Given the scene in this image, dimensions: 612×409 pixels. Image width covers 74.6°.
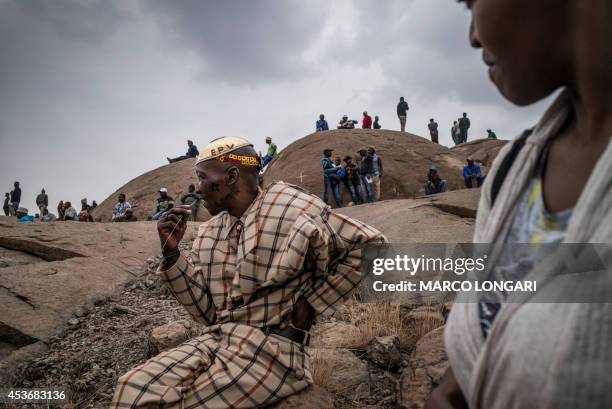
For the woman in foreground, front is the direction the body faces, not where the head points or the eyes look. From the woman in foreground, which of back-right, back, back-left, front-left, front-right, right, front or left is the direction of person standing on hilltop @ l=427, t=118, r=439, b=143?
back-right

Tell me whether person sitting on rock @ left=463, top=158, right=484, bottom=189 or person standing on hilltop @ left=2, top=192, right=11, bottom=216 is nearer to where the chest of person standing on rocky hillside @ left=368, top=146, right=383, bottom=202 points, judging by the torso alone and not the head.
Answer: the person standing on hilltop

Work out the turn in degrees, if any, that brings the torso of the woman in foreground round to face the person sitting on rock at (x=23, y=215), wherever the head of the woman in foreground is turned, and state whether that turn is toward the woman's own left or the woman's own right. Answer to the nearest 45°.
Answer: approximately 90° to the woman's own right

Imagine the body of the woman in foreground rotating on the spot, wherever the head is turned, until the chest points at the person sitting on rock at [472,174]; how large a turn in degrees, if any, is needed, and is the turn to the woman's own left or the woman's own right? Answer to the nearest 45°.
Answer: approximately 135° to the woman's own right

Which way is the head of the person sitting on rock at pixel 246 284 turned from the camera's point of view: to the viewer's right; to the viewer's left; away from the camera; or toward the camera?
to the viewer's left

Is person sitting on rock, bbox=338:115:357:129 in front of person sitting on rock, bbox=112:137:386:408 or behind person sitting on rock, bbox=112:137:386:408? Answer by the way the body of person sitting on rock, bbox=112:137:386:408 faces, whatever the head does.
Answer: behind

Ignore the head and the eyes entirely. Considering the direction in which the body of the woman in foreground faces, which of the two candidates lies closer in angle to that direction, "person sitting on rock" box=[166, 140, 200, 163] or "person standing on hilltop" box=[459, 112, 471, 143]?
the person sitting on rock
